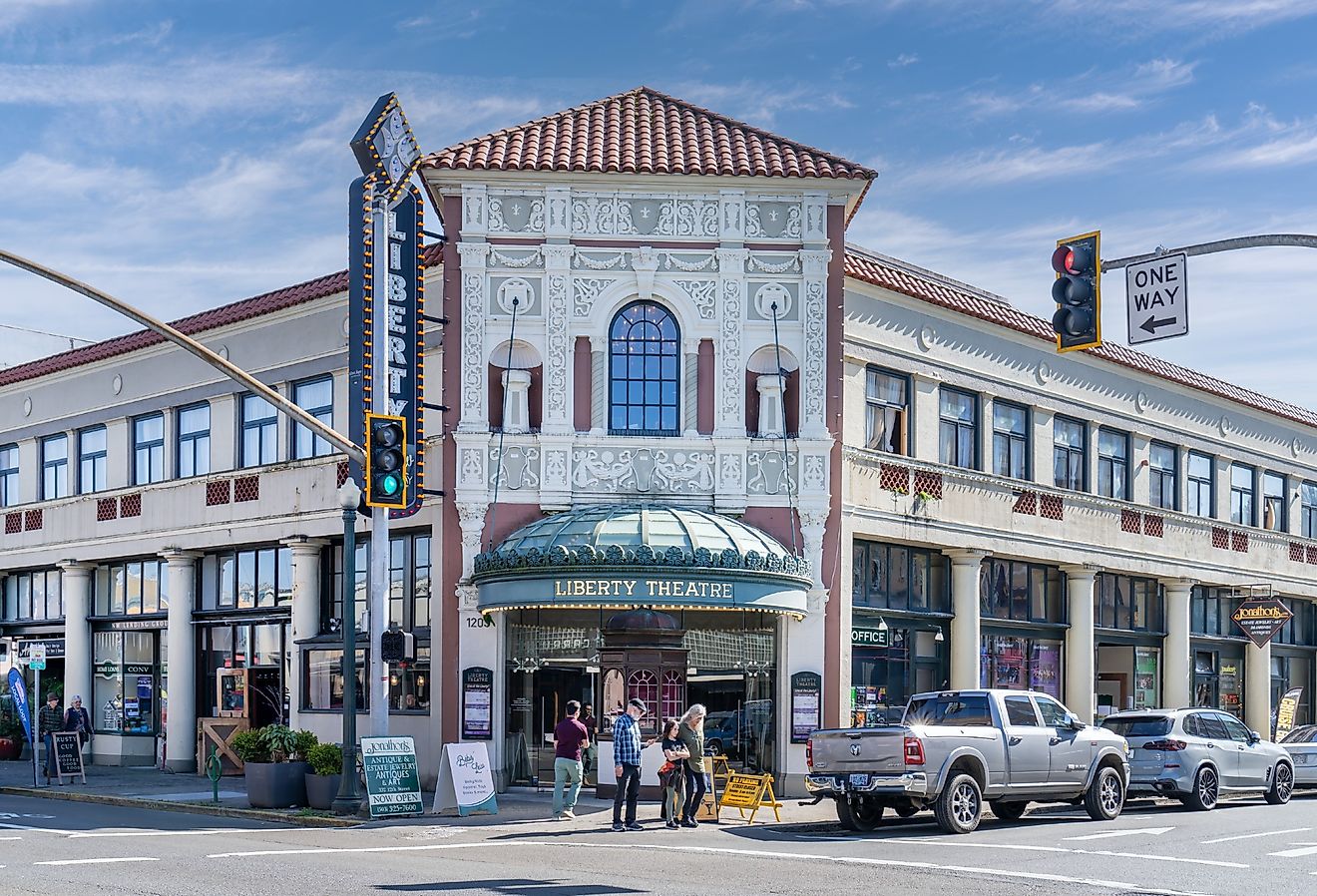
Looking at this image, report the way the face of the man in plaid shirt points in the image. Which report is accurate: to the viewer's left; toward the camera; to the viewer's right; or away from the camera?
to the viewer's right

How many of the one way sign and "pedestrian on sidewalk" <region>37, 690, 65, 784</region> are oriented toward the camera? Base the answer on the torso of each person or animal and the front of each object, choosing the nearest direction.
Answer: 2

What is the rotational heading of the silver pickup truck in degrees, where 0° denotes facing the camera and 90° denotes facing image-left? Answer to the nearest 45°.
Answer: approximately 225°

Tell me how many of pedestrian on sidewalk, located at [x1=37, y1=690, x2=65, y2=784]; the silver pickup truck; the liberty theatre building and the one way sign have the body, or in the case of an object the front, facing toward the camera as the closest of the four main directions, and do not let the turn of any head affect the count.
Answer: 3

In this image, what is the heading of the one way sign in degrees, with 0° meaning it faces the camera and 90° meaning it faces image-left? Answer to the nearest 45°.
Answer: approximately 0°

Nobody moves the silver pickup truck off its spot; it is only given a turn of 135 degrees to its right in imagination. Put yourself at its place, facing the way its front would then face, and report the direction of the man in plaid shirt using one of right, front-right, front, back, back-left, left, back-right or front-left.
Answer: right

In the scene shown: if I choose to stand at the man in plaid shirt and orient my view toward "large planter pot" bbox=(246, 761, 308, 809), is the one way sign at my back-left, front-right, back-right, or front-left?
back-left

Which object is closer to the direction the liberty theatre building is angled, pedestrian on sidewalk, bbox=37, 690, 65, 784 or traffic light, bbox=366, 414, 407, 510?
the traffic light

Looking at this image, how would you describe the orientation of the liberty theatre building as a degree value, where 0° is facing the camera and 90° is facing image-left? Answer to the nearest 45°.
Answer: approximately 0°
